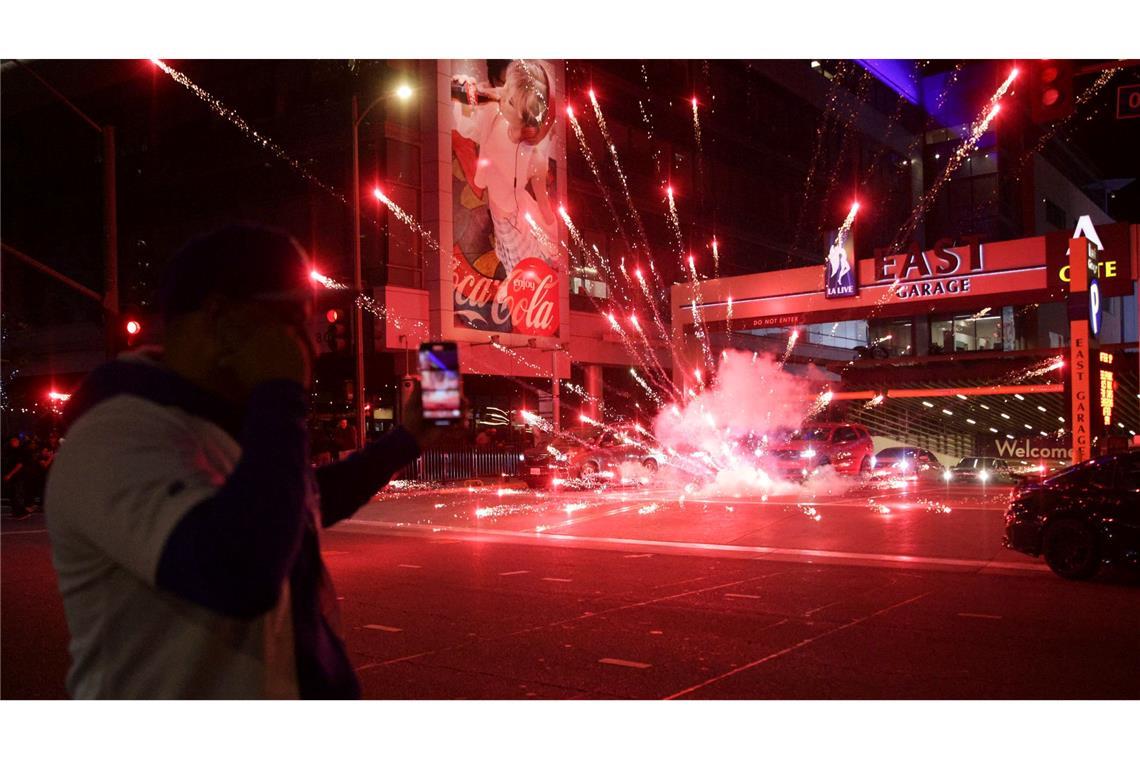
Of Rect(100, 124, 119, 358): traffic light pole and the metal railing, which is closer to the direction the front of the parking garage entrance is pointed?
the traffic light pole

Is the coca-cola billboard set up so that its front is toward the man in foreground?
yes

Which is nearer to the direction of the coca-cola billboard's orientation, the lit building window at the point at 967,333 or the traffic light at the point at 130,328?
the traffic light
